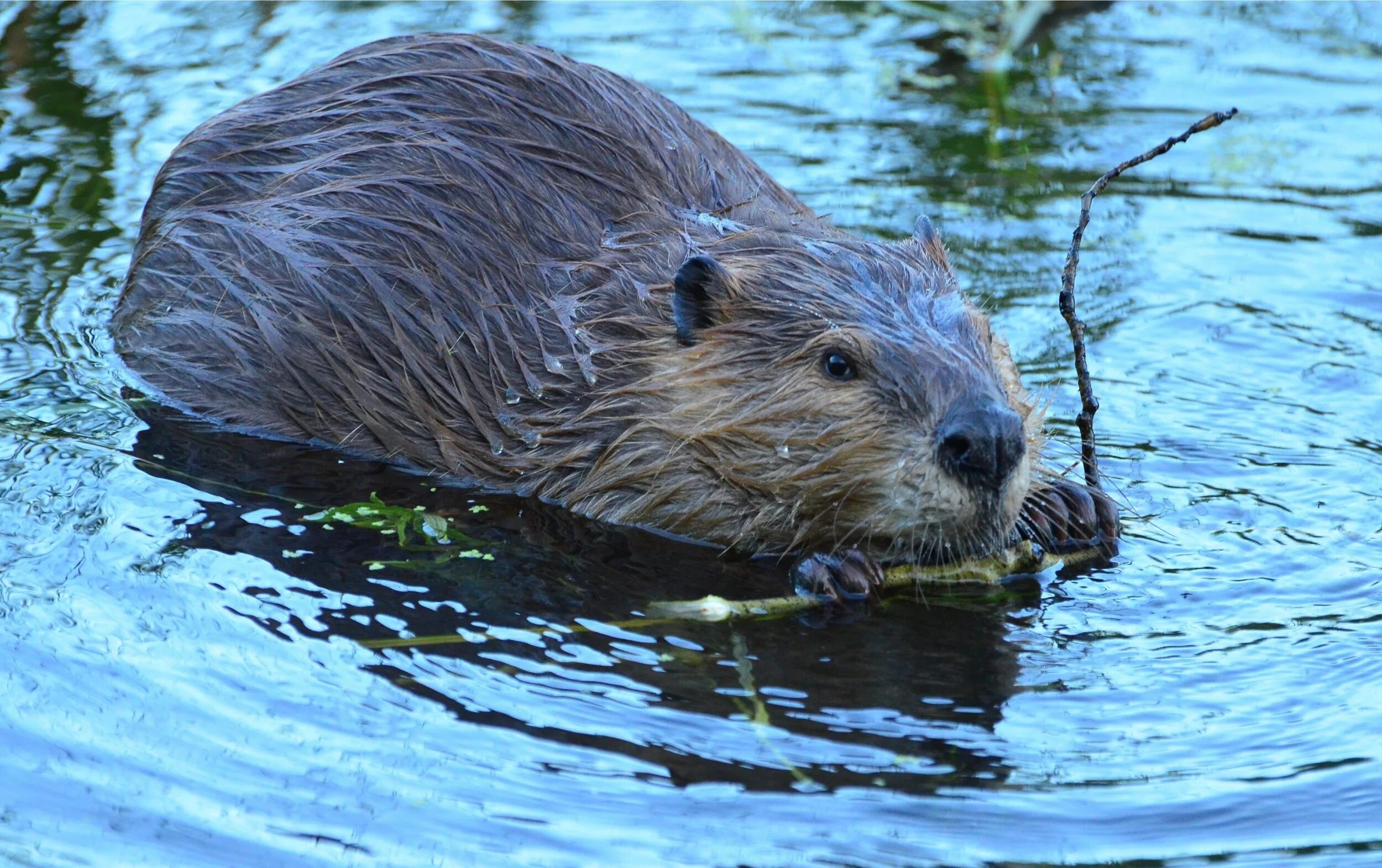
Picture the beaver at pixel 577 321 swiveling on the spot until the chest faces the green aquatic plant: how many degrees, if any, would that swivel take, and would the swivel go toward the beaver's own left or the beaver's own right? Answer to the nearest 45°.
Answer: approximately 90° to the beaver's own right

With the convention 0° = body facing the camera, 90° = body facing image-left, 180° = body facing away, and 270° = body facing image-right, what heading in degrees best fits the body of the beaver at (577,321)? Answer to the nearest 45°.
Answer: approximately 315°
